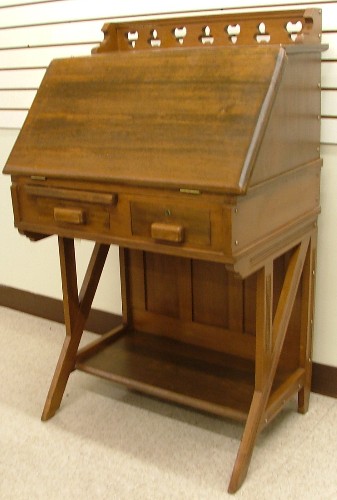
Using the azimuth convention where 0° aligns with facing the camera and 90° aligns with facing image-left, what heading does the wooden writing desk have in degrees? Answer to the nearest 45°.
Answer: approximately 45°
